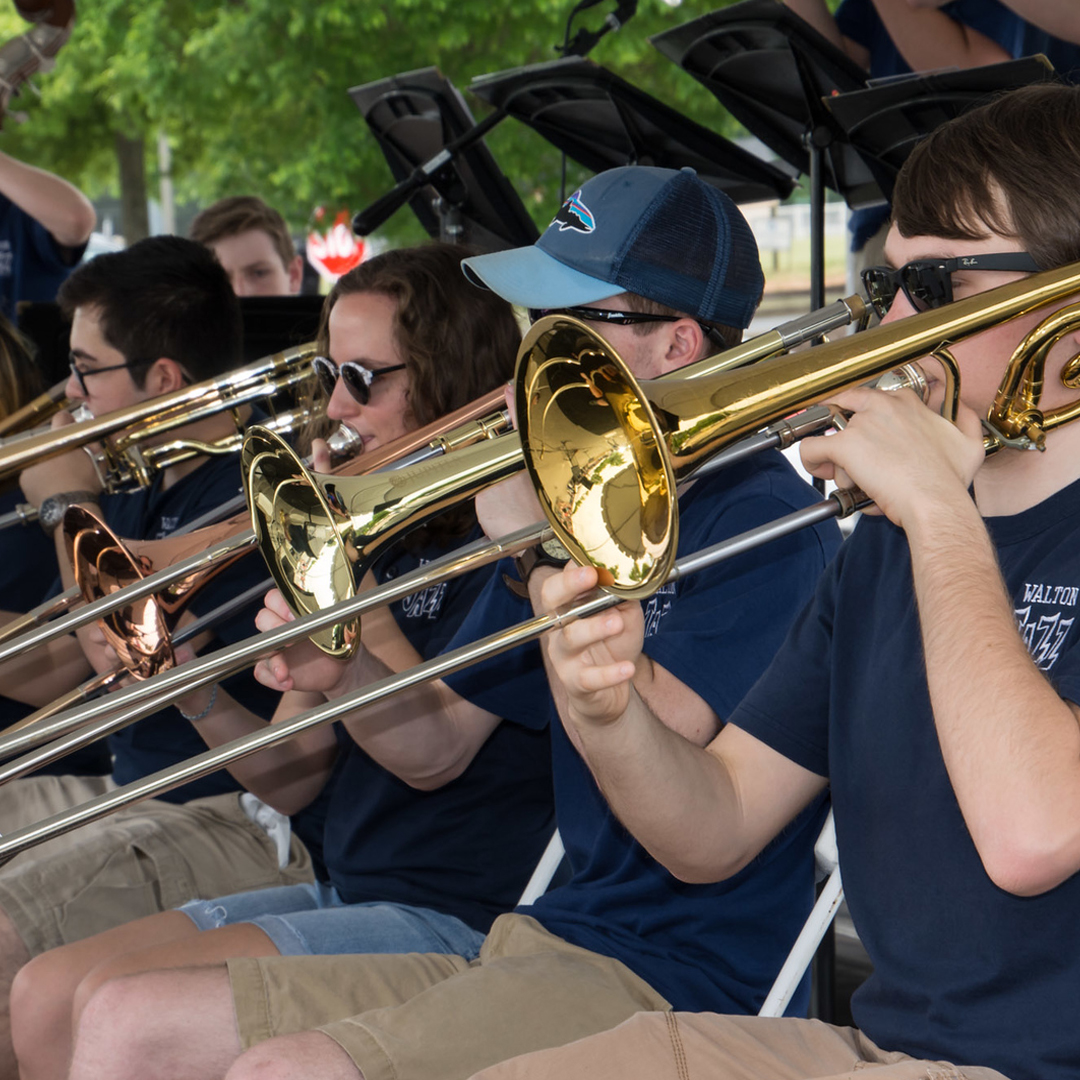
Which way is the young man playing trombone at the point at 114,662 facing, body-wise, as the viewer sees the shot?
to the viewer's left

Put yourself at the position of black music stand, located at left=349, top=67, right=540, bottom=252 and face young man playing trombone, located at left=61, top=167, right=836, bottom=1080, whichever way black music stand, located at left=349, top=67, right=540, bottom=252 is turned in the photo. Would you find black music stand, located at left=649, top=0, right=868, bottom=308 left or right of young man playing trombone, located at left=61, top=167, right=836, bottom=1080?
left

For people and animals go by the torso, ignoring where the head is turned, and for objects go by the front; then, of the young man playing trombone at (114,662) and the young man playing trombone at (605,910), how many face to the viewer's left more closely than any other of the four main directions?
2

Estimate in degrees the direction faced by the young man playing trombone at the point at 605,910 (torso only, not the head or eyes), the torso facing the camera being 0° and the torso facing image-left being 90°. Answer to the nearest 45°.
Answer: approximately 90°

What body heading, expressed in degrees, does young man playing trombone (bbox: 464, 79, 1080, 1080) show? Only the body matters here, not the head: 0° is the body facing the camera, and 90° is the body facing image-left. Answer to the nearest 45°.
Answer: approximately 45°

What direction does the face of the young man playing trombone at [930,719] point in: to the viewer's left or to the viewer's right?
to the viewer's left

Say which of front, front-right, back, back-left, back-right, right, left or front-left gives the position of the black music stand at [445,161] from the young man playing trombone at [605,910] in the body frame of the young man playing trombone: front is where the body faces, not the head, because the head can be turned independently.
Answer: right

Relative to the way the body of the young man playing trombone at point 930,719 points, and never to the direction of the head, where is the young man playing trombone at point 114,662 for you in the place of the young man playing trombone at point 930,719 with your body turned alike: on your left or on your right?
on your right

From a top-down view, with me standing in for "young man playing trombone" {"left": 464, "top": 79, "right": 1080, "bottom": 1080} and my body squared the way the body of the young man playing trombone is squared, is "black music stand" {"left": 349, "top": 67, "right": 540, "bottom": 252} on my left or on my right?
on my right

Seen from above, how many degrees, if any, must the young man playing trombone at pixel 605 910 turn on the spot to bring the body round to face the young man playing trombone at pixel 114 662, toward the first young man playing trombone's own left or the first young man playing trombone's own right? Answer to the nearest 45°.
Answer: approximately 45° to the first young man playing trombone's own right

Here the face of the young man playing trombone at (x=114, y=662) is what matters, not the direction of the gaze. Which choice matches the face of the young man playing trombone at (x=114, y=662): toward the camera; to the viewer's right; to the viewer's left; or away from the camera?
to the viewer's left
